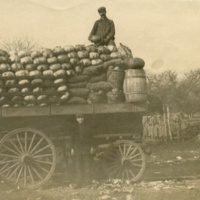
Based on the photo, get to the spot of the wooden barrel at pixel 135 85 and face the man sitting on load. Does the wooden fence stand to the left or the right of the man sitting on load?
right

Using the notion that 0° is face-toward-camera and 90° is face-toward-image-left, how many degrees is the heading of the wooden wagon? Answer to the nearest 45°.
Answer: approximately 270°
